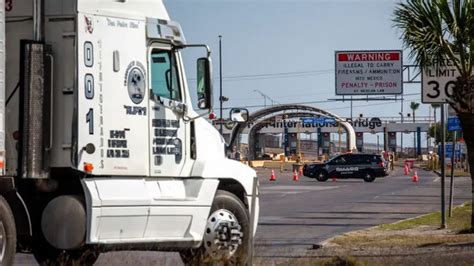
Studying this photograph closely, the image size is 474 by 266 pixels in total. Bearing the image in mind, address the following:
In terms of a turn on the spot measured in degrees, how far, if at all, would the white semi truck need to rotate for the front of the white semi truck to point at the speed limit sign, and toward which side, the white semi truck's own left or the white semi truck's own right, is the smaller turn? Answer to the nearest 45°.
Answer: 0° — it already faces it

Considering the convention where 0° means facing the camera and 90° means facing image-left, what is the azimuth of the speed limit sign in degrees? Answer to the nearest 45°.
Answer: approximately 0°

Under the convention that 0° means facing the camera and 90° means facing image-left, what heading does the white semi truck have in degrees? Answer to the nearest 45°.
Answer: approximately 225°

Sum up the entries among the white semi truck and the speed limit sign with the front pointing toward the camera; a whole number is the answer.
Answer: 1

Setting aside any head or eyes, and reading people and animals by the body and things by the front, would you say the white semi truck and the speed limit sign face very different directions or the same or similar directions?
very different directions
